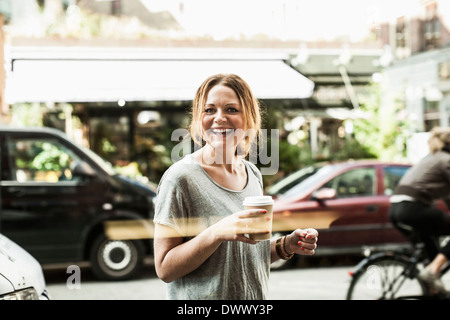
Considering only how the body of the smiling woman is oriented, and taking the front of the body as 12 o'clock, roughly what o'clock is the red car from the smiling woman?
The red car is roughly at 8 o'clock from the smiling woman.

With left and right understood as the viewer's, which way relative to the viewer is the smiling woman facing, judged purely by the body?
facing the viewer and to the right of the viewer

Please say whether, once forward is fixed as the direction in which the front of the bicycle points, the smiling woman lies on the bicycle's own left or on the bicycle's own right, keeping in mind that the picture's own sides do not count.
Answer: on the bicycle's own right

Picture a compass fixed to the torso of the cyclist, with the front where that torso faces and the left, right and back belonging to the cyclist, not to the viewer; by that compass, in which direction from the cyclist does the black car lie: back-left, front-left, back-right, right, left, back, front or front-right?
back

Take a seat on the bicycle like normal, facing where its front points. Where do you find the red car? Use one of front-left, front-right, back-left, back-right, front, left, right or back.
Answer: left

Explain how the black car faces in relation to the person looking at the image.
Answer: facing to the right of the viewer

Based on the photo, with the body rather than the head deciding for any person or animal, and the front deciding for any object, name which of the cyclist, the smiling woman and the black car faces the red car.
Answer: the black car

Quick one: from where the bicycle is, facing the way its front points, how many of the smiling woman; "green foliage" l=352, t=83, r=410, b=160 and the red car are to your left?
2

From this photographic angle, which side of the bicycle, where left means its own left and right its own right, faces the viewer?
right

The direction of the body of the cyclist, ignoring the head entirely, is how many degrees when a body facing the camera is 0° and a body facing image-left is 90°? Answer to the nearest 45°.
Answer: approximately 270°

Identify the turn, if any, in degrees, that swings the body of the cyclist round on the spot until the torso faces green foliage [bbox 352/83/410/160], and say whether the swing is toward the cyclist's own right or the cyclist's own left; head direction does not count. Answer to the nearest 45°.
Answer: approximately 90° to the cyclist's own left

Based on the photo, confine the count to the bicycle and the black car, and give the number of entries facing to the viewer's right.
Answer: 2

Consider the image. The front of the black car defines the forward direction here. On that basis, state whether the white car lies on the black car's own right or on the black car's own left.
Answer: on the black car's own right
